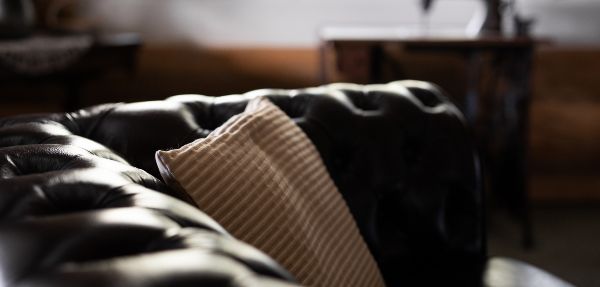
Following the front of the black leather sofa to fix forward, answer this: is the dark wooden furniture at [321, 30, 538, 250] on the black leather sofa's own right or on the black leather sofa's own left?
on the black leather sofa's own left

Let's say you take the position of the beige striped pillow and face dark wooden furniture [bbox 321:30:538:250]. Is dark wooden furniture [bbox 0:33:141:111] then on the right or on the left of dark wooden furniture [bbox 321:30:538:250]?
left
